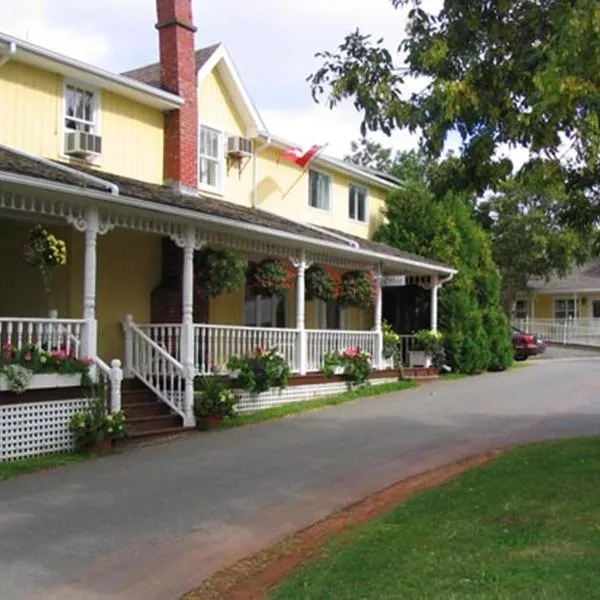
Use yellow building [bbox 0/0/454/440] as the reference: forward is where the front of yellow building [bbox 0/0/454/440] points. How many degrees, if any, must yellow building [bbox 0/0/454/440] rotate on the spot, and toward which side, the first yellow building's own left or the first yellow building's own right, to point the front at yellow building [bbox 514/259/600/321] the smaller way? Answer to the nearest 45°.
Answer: approximately 90° to the first yellow building's own left

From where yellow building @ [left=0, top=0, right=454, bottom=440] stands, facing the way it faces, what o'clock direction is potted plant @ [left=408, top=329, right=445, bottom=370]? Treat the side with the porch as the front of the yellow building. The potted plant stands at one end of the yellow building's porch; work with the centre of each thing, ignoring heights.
The potted plant is roughly at 9 o'clock from the yellow building.

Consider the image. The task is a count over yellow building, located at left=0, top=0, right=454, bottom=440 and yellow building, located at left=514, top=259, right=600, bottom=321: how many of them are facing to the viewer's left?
0

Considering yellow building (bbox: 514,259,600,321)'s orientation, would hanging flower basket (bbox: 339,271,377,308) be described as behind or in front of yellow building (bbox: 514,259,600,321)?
in front

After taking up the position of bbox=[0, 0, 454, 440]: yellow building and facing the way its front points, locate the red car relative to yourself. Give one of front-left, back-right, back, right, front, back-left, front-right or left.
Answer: left

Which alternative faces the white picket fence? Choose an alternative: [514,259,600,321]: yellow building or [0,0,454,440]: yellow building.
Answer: [514,259,600,321]: yellow building

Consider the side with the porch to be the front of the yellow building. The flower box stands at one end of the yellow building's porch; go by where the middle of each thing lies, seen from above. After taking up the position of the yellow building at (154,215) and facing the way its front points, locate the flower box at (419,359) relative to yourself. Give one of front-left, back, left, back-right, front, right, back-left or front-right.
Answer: left

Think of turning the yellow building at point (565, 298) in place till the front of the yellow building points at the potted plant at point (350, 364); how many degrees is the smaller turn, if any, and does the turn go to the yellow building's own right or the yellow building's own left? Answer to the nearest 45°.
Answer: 0° — it already faces it

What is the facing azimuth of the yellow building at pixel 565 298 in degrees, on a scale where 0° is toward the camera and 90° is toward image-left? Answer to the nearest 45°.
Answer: approximately 0°

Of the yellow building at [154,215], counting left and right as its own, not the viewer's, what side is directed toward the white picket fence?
left

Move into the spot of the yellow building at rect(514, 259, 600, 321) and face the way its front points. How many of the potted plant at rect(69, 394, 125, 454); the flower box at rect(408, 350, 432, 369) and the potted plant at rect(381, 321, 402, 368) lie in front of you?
3

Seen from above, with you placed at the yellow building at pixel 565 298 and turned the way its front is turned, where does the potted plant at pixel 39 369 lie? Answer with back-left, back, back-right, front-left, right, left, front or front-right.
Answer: front

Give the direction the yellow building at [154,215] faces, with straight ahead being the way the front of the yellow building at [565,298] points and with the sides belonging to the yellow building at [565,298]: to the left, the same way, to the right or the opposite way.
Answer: to the left

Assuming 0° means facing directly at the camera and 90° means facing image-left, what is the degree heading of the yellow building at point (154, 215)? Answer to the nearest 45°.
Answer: approximately 315°

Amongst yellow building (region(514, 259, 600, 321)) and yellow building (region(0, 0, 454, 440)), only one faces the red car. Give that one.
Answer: yellow building (region(514, 259, 600, 321))
